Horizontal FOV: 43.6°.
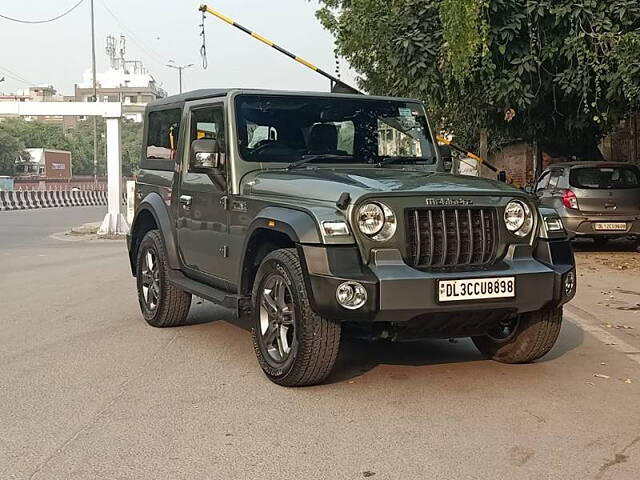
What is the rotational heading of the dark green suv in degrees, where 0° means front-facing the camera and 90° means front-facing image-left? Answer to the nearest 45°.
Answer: approximately 315°

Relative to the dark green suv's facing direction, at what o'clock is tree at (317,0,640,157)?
The tree is roughly at 8 o'clock from the dark green suv.
